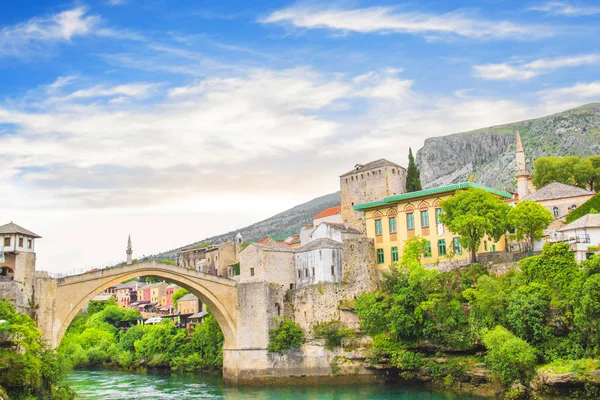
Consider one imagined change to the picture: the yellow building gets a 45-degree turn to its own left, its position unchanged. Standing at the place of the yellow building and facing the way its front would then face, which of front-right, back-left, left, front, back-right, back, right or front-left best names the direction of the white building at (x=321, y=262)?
right

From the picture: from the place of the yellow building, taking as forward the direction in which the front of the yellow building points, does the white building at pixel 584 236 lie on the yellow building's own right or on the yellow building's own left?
on the yellow building's own left

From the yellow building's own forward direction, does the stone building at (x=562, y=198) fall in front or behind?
behind

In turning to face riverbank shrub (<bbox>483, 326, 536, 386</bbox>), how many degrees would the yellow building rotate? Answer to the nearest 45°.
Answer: approximately 45° to its left

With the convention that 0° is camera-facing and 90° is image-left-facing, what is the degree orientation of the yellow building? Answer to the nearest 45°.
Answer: approximately 45°
